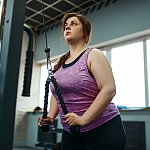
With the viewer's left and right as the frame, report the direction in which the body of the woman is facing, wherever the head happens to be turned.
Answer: facing the viewer and to the left of the viewer

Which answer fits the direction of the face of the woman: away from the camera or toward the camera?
toward the camera

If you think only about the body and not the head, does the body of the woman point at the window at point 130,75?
no
